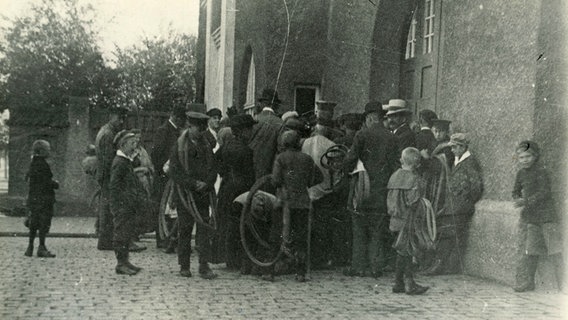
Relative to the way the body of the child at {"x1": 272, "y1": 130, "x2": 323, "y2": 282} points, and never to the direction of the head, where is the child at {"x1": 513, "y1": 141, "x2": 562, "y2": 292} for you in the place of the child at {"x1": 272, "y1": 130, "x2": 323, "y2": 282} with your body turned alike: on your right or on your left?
on your right

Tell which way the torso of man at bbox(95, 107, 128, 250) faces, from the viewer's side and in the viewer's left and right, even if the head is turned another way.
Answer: facing to the right of the viewer

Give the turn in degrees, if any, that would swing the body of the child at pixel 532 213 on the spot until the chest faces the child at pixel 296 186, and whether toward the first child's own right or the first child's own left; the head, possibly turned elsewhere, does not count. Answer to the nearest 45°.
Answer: approximately 45° to the first child's own right

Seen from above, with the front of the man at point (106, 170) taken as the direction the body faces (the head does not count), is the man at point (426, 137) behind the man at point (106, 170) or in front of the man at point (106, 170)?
in front

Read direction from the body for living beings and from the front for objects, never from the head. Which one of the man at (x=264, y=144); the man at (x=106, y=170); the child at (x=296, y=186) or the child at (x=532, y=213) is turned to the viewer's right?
the man at (x=106, y=170)

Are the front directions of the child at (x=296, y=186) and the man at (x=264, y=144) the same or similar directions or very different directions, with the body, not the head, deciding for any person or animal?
same or similar directions

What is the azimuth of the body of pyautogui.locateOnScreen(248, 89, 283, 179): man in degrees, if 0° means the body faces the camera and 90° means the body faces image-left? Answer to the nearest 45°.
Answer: approximately 180°

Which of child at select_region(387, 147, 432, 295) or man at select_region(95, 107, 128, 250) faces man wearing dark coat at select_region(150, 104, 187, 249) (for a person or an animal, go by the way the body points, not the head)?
the man

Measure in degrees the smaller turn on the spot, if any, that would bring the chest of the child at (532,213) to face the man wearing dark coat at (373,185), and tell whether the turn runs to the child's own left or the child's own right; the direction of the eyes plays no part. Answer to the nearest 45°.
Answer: approximately 45° to the child's own right

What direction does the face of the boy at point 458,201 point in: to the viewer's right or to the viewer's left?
to the viewer's left

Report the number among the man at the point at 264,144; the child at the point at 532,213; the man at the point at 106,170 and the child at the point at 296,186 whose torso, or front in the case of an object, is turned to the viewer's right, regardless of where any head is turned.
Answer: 1

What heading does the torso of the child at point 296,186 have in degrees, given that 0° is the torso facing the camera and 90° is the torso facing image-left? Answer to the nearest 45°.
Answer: approximately 180°

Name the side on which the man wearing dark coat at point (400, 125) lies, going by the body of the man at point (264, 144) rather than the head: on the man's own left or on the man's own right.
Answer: on the man's own right

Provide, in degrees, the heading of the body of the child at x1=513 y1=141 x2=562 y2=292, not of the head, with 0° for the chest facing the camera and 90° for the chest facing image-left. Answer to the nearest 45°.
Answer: approximately 45°

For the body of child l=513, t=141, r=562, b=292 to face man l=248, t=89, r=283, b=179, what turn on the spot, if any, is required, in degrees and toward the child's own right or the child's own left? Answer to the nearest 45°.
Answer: approximately 45° to the child's own right

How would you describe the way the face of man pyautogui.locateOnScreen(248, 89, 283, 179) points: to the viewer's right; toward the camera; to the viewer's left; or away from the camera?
away from the camera
